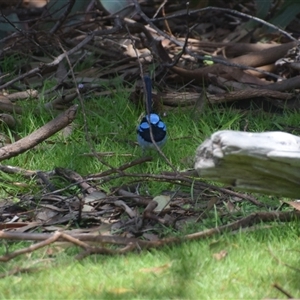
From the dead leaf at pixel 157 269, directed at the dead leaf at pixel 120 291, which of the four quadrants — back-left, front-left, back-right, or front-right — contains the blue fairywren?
back-right

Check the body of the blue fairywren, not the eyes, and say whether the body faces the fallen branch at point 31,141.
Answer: no
